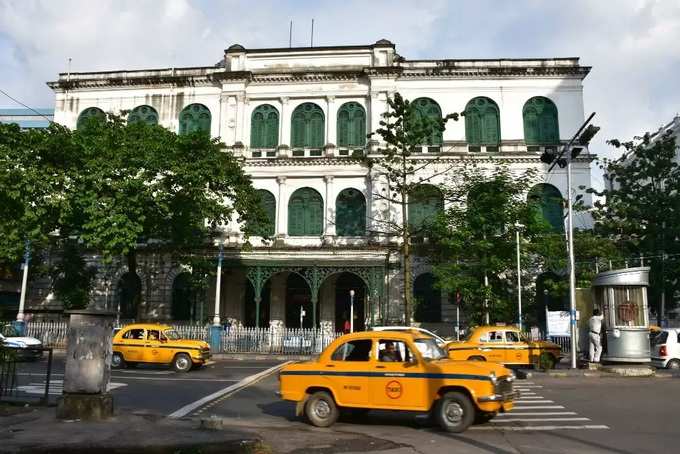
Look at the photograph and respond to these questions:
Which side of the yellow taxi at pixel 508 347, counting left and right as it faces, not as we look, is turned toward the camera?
right

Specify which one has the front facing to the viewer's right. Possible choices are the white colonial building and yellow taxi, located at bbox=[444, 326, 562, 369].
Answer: the yellow taxi

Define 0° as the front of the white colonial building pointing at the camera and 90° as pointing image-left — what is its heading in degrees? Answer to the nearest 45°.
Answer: approximately 0°

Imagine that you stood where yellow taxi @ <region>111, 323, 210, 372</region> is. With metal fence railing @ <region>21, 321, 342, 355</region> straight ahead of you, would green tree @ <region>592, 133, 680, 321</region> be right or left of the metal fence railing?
right

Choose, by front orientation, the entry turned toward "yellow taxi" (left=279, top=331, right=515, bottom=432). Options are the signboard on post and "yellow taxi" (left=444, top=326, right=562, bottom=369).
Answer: the signboard on post

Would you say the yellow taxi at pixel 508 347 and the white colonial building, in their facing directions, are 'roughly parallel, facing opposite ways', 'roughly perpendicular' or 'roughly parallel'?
roughly perpendicular

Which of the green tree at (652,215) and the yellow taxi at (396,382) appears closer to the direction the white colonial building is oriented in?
the yellow taxi

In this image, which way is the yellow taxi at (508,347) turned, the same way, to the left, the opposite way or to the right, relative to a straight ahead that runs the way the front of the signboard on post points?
to the left

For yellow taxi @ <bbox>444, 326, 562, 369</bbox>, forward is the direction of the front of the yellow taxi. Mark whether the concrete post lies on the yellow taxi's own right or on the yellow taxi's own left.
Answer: on the yellow taxi's own right

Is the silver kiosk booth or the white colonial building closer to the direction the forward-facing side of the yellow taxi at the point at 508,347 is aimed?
the silver kiosk booth

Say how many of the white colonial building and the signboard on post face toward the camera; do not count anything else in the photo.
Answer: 2
